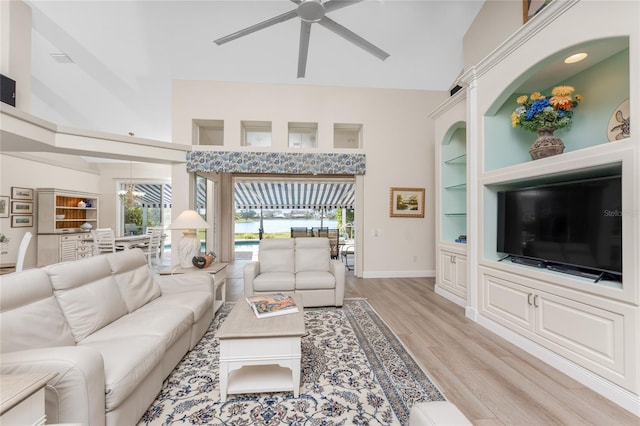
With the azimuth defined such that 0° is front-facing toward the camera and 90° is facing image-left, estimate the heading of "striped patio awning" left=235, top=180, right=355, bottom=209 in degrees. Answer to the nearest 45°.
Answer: approximately 180°

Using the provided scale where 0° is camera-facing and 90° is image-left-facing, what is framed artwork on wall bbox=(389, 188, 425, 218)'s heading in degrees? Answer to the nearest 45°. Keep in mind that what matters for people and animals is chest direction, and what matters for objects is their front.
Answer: approximately 0°

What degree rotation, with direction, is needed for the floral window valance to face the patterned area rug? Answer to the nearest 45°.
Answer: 0° — it already faces it

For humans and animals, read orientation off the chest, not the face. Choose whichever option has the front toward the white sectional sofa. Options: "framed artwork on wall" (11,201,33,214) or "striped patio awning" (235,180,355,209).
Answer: the framed artwork on wall

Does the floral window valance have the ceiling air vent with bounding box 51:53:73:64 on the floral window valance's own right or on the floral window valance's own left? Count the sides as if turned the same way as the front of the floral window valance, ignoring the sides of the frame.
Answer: on the floral window valance's own right

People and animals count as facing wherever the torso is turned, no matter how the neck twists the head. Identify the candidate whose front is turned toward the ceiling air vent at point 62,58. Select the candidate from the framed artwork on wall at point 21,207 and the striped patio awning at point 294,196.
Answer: the framed artwork on wall

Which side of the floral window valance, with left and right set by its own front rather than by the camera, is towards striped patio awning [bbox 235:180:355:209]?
back

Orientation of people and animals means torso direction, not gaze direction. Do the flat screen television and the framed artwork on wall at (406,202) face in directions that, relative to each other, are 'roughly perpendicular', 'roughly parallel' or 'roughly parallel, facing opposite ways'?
roughly perpendicular

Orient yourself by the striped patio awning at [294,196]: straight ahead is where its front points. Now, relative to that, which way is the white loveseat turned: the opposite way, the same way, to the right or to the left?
the opposite way

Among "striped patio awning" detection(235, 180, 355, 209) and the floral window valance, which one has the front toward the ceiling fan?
the floral window valance

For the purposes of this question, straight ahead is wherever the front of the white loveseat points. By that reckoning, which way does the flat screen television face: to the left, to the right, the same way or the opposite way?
to the right

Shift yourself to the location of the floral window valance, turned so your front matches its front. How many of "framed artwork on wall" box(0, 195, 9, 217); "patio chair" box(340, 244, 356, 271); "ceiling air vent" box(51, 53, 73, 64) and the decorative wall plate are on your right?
2
